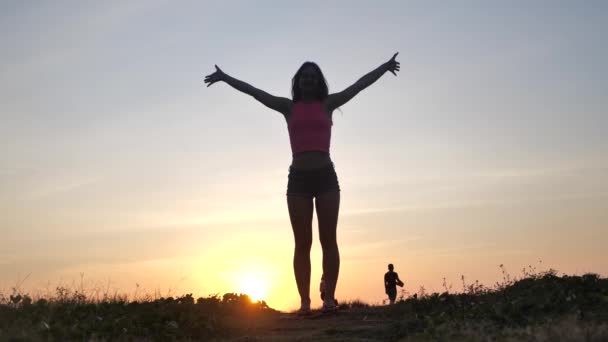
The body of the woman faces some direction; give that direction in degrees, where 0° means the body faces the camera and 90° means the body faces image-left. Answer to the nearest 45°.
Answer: approximately 0°

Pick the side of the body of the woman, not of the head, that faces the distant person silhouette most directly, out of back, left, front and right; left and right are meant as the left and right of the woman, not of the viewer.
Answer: back
